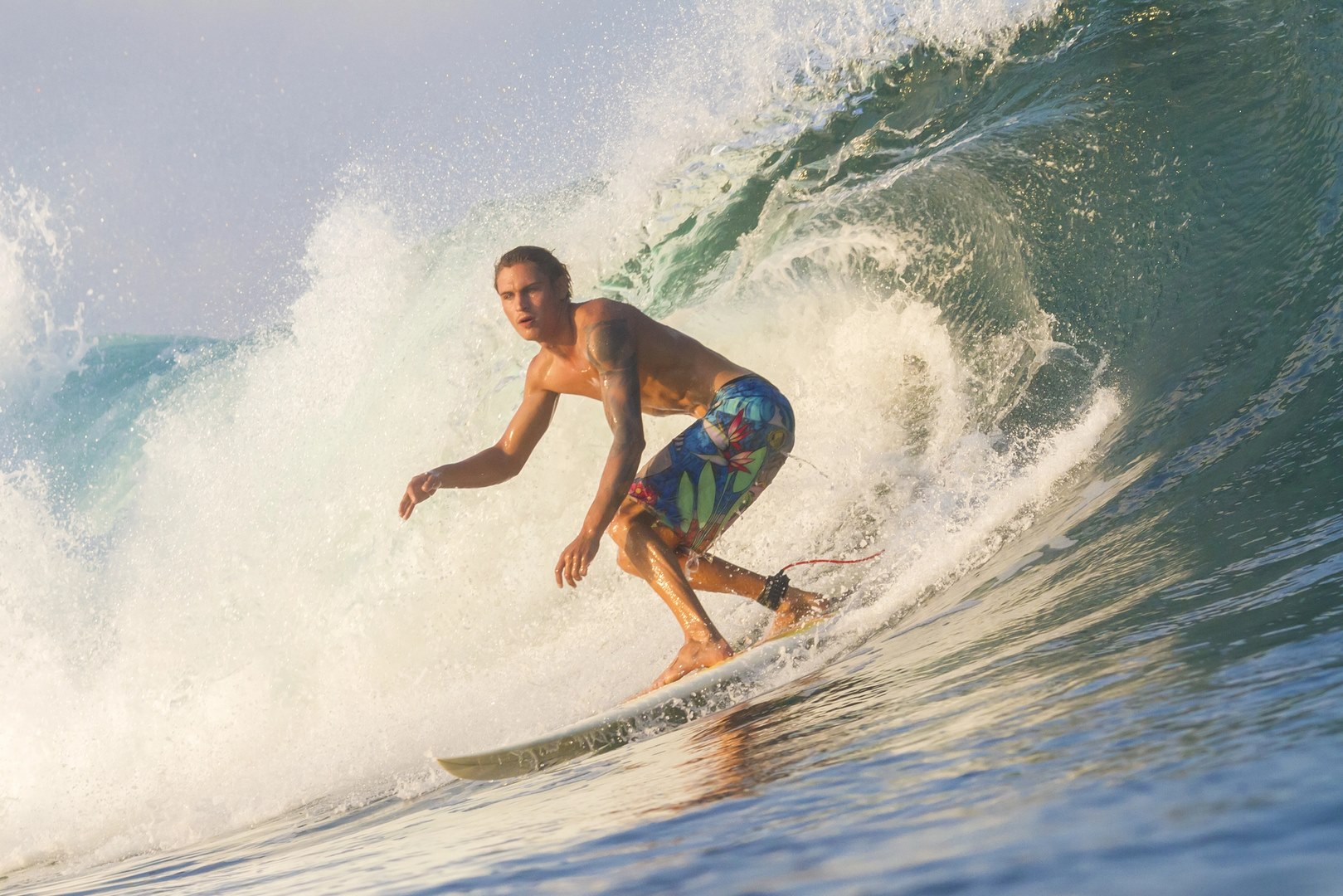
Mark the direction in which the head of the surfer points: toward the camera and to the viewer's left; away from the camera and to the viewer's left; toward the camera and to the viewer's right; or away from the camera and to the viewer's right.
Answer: toward the camera and to the viewer's left

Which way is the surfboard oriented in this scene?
to the viewer's left
